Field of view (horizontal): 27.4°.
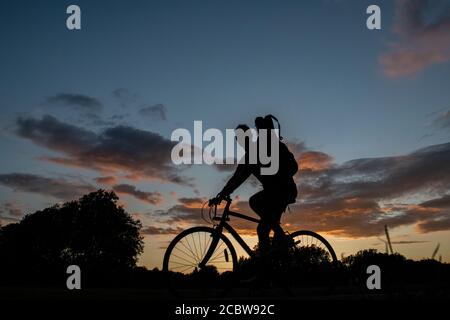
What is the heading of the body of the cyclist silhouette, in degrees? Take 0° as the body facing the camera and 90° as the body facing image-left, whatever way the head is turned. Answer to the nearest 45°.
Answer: approximately 90°
